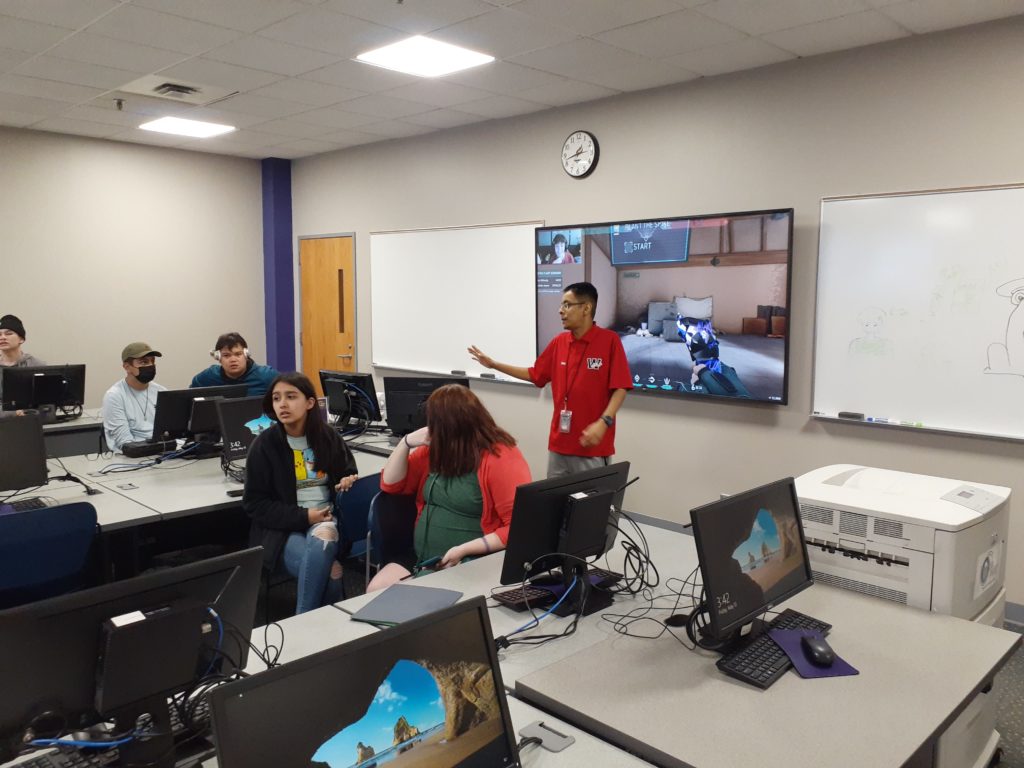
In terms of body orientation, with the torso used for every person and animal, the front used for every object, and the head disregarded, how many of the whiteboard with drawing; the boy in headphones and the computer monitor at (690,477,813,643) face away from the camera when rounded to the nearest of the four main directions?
0

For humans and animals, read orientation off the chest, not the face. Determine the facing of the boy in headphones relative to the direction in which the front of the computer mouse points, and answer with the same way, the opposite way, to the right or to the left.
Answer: the opposite way

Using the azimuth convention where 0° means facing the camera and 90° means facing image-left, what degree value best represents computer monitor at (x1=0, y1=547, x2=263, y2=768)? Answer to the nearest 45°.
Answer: approximately 135°

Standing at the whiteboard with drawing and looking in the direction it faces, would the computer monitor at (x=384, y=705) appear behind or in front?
in front

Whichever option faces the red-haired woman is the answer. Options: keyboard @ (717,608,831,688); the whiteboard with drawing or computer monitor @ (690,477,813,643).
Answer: the whiteboard with drawing

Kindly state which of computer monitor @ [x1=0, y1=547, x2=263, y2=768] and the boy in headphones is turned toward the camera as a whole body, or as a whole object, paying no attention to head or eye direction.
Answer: the boy in headphones

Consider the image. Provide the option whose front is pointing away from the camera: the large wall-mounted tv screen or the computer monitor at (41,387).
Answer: the computer monitor

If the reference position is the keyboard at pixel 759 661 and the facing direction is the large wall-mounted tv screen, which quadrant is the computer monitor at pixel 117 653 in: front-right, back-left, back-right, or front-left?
back-left

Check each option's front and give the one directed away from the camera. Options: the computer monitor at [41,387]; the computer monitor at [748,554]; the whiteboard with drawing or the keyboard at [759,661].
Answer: the computer monitor at [41,387]

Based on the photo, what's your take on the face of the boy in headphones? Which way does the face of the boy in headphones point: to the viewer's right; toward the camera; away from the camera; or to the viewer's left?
toward the camera

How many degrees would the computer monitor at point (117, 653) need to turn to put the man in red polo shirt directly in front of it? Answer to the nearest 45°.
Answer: approximately 90° to its right

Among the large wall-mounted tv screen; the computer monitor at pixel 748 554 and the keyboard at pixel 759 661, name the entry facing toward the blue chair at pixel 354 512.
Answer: the large wall-mounted tv screen

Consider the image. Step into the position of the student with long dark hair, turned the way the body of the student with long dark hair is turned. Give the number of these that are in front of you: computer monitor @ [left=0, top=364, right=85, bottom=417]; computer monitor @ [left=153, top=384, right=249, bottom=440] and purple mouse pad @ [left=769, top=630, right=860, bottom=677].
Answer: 1

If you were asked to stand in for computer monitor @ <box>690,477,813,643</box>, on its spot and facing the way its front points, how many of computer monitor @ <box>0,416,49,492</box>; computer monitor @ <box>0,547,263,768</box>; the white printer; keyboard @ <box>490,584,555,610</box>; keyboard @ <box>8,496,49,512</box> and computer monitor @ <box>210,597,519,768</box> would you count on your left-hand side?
1

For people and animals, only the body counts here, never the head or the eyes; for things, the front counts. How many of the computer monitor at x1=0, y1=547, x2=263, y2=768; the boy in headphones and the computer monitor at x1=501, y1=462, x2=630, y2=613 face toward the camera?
1

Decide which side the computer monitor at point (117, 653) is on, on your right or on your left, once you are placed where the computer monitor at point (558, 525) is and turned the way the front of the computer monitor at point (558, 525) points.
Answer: on your left
